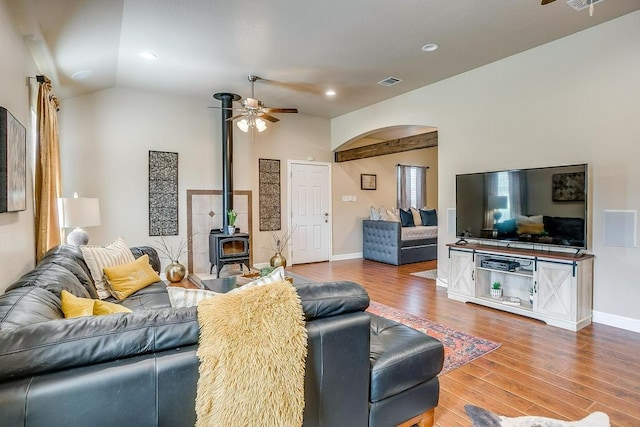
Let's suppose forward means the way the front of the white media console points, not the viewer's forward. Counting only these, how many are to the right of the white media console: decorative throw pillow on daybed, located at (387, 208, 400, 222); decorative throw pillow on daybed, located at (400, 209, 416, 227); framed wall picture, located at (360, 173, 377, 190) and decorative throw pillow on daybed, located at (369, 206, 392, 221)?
4

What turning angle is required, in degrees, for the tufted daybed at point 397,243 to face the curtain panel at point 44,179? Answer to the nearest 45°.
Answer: approximately 90° to its right

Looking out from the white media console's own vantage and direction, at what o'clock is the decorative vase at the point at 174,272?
The decorative vase is roughly at 1 o'clock from the white media console.

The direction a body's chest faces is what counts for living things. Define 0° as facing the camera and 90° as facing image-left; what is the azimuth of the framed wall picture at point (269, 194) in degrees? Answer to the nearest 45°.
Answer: approximately 0°

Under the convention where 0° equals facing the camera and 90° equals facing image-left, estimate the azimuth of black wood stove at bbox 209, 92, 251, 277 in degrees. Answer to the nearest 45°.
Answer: approximately 315°

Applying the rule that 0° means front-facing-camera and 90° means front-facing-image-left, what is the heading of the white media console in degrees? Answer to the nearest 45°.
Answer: approximately 45°

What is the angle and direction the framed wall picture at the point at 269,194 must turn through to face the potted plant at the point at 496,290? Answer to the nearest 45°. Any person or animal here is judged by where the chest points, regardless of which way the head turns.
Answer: approximately 45° to its left

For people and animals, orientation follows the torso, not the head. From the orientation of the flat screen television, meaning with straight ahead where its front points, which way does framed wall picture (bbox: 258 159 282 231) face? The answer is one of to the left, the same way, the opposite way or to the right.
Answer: to the left

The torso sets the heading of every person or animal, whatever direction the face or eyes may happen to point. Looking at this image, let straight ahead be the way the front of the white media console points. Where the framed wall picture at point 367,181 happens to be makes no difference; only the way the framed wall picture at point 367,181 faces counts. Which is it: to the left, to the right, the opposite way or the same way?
to the left

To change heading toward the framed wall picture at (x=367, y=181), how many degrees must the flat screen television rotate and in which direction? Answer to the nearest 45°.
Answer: approximately 90° to its right
